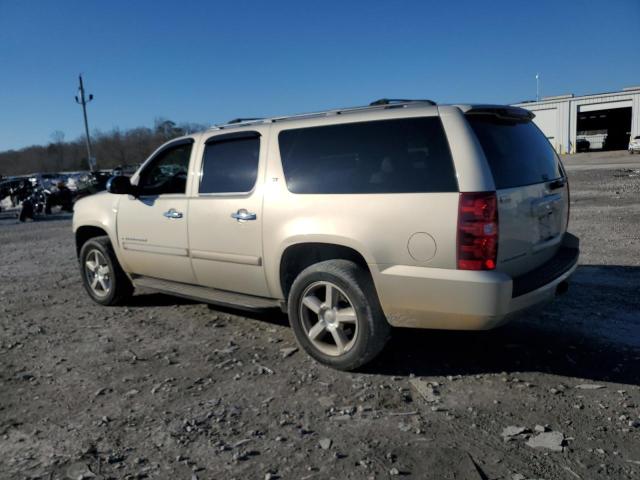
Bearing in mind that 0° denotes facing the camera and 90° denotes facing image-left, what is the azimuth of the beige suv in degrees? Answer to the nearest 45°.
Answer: approximately 135°

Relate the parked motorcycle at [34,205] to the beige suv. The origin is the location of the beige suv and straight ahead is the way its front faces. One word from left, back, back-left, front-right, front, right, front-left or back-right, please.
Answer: front
